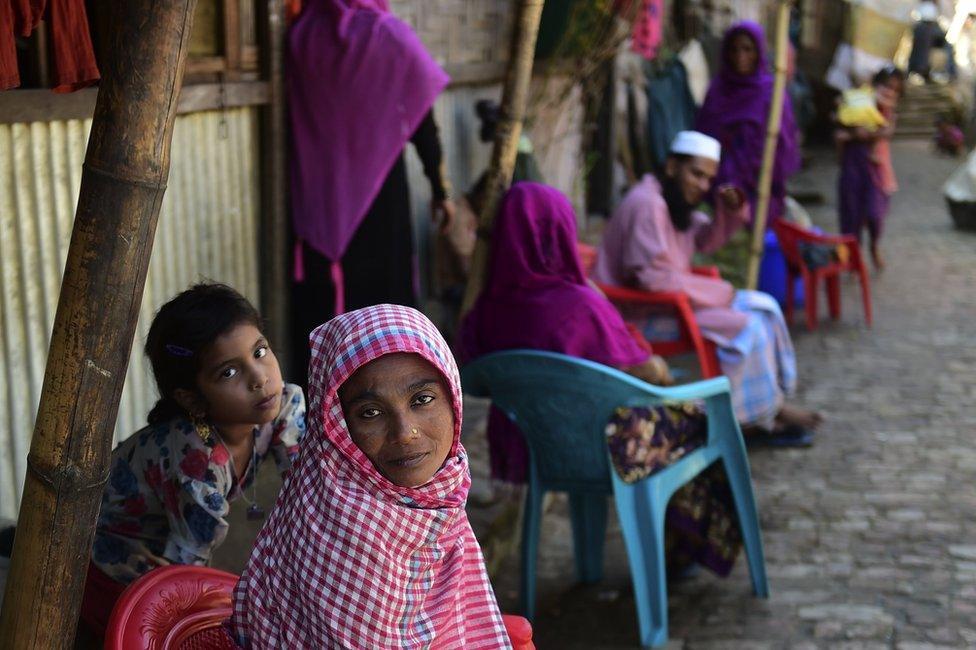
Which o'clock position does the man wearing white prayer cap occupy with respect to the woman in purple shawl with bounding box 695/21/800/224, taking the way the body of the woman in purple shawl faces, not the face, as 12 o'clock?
The man wearing white prayer cap is roughly at 12 o'clock from the woman in purple shawl.

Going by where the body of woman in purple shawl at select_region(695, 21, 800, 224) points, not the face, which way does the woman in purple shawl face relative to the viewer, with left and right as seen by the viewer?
facing the viewer

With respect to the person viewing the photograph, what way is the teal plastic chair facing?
facing away from the viewer and to the right of the viewer

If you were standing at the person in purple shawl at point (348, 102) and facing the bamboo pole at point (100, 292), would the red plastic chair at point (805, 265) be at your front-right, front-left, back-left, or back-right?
back-left

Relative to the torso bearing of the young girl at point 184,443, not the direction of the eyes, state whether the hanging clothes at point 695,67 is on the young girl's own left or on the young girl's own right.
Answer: on the young girl's own left

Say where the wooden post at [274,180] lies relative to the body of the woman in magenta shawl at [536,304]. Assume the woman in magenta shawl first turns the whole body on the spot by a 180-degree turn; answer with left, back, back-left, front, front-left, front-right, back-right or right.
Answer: right

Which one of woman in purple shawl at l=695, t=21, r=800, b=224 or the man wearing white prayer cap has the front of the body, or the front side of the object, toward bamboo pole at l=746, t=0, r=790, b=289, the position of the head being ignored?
the woman in purple shawl

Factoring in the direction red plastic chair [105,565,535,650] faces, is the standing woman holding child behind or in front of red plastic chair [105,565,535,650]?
behind

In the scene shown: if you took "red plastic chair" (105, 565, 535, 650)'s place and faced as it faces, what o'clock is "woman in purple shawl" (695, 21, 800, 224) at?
The woman in purple shawl is roughly at 7 o'clock from the red plastic chair.

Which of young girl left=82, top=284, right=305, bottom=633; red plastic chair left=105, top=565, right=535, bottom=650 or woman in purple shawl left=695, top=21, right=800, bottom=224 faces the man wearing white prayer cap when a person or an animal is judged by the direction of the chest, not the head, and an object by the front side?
the woman in purple shawl

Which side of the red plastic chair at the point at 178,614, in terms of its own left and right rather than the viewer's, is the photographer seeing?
front

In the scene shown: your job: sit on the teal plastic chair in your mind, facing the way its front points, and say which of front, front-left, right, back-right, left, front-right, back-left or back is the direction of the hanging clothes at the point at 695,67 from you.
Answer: front-left

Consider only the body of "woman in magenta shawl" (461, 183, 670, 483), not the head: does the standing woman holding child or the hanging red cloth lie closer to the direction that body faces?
the standing woman holding child

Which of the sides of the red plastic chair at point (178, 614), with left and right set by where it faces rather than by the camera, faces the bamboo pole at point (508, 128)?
back
